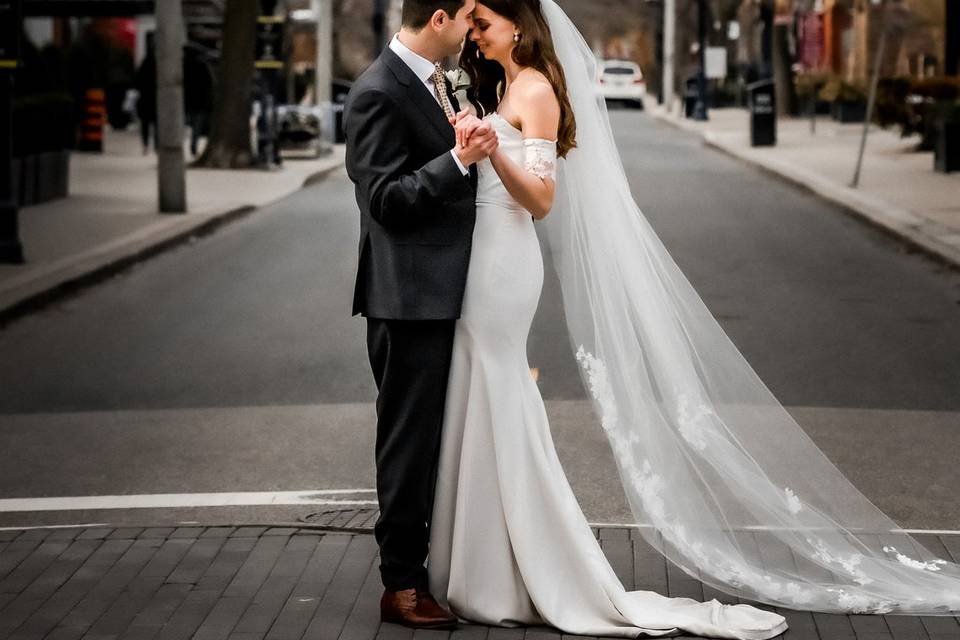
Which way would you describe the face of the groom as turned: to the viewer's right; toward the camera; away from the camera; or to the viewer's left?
to the viewer's right

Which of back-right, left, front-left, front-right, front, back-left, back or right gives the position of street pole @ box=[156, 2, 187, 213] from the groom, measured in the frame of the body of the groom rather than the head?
left

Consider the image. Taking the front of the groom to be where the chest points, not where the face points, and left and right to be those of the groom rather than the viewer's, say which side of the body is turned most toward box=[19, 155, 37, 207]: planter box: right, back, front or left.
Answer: left

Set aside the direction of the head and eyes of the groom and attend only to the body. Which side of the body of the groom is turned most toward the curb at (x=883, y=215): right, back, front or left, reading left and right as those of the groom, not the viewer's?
left

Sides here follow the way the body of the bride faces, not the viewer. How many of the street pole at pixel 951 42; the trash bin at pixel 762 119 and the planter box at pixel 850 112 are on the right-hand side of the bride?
3

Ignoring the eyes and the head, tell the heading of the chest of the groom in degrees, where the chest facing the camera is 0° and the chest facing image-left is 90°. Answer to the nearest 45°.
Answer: approximately 270°

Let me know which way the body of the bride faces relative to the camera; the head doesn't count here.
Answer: to the viewer's left

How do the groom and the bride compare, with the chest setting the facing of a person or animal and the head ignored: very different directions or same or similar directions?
very different directions

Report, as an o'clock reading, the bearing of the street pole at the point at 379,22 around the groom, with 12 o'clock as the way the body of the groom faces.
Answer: The street pole is roughly at 9 o'clock from the groom.

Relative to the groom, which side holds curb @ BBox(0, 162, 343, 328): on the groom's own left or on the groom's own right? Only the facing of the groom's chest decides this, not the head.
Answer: on the groom's own left

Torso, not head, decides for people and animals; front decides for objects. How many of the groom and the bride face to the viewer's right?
1

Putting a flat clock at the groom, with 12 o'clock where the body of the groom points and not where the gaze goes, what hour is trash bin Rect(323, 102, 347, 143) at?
The trash bin is roughly at 9 o'clock from the groom.

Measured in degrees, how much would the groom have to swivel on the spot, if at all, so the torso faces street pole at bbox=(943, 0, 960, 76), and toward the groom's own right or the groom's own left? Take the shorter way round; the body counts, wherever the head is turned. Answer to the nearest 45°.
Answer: approximately 90° to the groom's own left

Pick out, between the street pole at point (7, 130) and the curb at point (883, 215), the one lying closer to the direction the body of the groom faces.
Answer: the curb

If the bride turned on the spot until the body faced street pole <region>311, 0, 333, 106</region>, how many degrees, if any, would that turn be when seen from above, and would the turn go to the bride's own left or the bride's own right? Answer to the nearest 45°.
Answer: approximately 90° to the bride's own right
